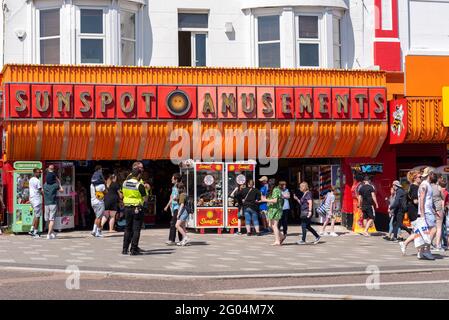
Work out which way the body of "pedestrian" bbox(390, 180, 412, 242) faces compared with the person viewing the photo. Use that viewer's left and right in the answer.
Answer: facing to the left of the viewer

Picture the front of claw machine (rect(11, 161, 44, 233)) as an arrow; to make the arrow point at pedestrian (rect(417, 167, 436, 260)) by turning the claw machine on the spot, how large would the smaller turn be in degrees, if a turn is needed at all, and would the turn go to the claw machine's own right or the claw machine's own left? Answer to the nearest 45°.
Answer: approximately 45° to the claw machine's own left

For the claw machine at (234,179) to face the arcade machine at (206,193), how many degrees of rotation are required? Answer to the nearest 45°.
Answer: approximately 90° to its right

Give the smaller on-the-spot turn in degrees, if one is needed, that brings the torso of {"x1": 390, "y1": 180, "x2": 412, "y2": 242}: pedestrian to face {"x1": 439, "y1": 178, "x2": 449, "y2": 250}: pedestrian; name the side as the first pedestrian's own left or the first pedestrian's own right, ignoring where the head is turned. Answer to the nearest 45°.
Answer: approximately 135° to the first pedestrian's own left

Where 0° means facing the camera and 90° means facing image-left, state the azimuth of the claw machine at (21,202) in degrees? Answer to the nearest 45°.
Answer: approximately 0°
